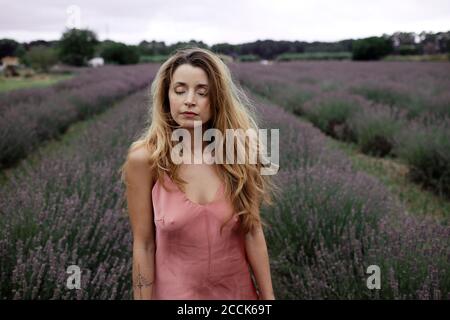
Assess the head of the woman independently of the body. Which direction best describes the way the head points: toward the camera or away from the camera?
toward the camera

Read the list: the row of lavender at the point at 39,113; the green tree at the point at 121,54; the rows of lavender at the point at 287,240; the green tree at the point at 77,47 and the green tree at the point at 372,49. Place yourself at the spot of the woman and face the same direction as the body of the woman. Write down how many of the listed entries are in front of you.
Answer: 0

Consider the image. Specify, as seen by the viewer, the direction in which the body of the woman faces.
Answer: toward the camera

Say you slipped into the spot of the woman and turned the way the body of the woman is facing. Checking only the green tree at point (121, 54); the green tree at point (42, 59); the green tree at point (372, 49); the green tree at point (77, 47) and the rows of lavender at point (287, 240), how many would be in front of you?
0

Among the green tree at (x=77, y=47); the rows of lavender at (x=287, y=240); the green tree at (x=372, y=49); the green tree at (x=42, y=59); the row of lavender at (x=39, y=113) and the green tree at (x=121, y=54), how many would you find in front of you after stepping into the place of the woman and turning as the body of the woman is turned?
0

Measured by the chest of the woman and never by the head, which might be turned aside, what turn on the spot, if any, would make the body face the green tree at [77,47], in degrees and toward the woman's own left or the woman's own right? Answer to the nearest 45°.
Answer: approximately 180°

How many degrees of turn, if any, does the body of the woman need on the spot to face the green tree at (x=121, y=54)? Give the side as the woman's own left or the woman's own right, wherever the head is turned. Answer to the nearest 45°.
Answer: approximately 180°

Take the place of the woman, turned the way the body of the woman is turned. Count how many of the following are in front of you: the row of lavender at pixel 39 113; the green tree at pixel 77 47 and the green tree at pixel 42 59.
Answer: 0

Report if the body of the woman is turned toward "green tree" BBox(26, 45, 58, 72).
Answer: no

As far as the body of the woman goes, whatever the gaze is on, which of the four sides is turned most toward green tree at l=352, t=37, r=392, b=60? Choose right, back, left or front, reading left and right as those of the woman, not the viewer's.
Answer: back
